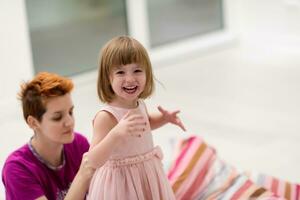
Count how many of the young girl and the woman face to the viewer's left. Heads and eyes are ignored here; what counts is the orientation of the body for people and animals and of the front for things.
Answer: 0

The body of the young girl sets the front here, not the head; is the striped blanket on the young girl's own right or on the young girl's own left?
on the young girl's own left

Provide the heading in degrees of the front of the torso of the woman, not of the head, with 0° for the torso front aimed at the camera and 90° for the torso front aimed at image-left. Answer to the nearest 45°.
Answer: approximately 315°

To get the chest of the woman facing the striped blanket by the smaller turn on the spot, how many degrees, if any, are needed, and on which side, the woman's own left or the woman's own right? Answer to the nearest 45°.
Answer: approximately 90° to the woman's own left

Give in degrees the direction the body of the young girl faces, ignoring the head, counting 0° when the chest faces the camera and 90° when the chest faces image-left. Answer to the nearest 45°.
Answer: approximately 315°
